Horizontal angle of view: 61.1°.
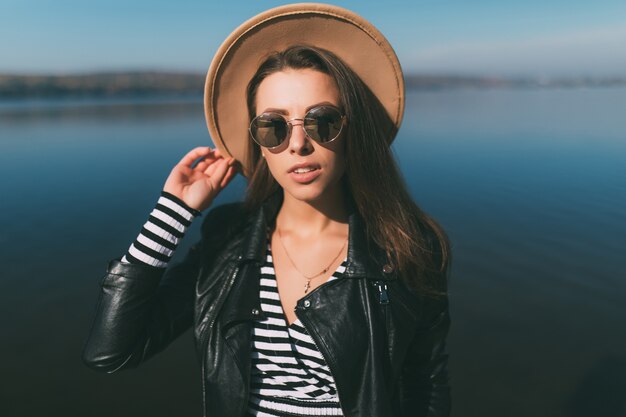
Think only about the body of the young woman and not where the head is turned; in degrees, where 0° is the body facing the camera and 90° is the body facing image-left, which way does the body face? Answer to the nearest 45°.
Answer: approximately 0°

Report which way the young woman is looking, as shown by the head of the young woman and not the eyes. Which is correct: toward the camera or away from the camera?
toward the camera
